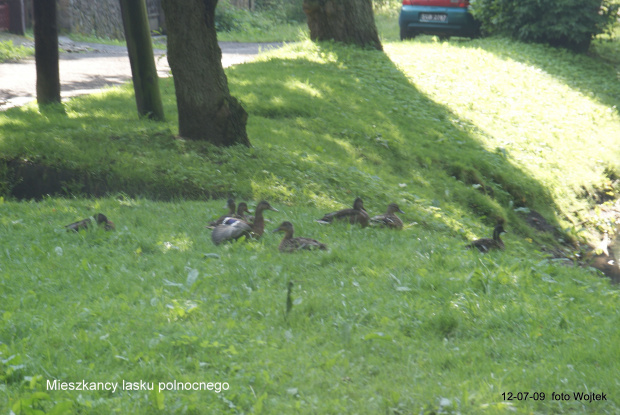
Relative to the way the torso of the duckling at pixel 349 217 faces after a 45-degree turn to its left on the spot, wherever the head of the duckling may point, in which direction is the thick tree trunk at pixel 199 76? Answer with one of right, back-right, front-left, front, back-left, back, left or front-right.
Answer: left

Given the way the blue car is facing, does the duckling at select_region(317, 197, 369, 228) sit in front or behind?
behind

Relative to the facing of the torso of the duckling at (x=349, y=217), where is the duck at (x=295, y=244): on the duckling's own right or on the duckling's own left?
on the duckling's own right

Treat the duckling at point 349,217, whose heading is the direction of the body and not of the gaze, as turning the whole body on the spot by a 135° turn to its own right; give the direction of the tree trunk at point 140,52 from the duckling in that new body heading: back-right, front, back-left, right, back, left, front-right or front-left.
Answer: right

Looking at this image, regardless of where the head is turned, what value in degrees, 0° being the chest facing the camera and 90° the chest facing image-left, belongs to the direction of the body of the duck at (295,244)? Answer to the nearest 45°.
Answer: approximately 90°

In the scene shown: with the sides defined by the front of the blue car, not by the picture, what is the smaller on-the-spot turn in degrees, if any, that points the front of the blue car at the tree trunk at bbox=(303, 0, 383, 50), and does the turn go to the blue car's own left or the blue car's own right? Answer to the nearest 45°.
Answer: approximately 135° to the blue car's own left

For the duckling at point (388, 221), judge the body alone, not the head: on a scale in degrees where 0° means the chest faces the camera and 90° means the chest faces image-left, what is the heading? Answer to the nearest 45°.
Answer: approximately 270°

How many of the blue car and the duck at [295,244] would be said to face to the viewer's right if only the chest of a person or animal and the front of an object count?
0

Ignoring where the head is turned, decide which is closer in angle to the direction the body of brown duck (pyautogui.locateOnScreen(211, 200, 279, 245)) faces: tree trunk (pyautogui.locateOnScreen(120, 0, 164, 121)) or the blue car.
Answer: the blue car

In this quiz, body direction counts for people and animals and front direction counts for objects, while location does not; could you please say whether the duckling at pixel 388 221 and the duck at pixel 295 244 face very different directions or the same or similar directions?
very different directions

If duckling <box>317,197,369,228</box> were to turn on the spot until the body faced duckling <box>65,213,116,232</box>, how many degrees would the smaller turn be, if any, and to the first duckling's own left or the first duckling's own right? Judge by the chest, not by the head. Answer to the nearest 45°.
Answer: approximately 135° to the first duckling's own right

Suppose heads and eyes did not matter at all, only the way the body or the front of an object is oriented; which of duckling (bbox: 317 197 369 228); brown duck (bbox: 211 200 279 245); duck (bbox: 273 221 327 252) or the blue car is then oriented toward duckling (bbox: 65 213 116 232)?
duck (bbox: 273 221 327 252)

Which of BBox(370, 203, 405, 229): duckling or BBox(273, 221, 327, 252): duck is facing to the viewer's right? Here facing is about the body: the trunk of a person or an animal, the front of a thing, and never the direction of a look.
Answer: BBox(370, 203, 405, 229): duckling

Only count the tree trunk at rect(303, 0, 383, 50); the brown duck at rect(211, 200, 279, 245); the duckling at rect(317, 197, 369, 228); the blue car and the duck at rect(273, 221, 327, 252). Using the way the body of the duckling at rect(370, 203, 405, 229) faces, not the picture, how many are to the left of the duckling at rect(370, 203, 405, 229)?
2

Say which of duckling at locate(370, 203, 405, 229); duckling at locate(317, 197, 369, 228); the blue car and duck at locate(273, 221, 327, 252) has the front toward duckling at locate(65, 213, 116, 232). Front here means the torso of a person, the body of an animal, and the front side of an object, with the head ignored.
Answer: duck at locate(273, 221, 327, 252)

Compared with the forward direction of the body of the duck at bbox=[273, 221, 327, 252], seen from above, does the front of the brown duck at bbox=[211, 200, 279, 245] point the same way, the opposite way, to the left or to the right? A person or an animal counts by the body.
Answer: the opposite way

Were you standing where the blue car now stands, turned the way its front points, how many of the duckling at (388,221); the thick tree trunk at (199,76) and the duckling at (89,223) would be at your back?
3

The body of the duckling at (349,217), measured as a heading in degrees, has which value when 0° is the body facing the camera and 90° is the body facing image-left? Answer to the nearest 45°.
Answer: approximately 270°

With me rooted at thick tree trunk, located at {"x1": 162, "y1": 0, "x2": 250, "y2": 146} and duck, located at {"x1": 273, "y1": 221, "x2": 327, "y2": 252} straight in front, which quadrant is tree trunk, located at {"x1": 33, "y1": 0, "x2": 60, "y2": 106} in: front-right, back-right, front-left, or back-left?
back-right
